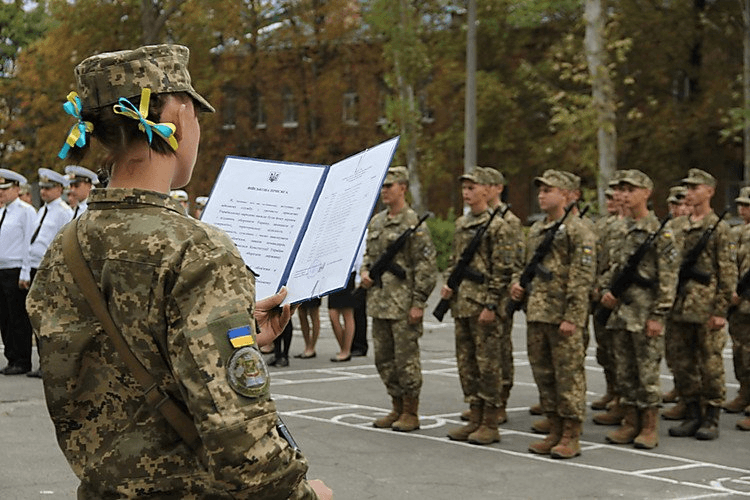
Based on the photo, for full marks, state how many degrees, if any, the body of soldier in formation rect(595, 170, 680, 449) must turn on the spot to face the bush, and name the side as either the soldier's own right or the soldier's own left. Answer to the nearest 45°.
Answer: approximately 135° to the soldier's own right

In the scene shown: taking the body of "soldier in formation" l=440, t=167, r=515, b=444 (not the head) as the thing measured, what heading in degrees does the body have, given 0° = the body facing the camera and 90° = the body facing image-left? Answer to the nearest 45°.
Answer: approximately 45°

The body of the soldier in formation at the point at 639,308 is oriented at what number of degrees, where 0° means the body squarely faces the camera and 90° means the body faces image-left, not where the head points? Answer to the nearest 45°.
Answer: approximately 45°

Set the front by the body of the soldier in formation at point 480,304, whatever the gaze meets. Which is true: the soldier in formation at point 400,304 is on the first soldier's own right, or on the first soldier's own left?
on the first soldier's own right

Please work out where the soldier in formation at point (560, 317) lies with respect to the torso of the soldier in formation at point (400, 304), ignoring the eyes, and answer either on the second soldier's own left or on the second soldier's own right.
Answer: on the second soldier's own left

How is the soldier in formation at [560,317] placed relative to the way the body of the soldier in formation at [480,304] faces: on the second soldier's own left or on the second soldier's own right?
on the second soldier's own left

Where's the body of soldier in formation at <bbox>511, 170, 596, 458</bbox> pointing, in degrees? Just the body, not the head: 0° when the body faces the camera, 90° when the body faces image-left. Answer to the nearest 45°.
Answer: approximately 45°

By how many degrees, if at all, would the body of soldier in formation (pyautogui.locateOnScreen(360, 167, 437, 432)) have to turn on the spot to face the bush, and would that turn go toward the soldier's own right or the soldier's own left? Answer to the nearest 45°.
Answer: approximately 135° to the soldier's own right

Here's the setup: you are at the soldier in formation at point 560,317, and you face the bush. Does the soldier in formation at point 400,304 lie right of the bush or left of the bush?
left

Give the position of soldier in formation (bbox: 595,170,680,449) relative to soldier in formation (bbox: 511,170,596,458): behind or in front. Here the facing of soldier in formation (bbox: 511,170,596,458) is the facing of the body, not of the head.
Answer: behind

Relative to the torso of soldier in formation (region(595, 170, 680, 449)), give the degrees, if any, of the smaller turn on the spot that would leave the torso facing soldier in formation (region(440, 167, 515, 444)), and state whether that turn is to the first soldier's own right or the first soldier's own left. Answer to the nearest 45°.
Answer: approximately 45° to the first soldier's own right
